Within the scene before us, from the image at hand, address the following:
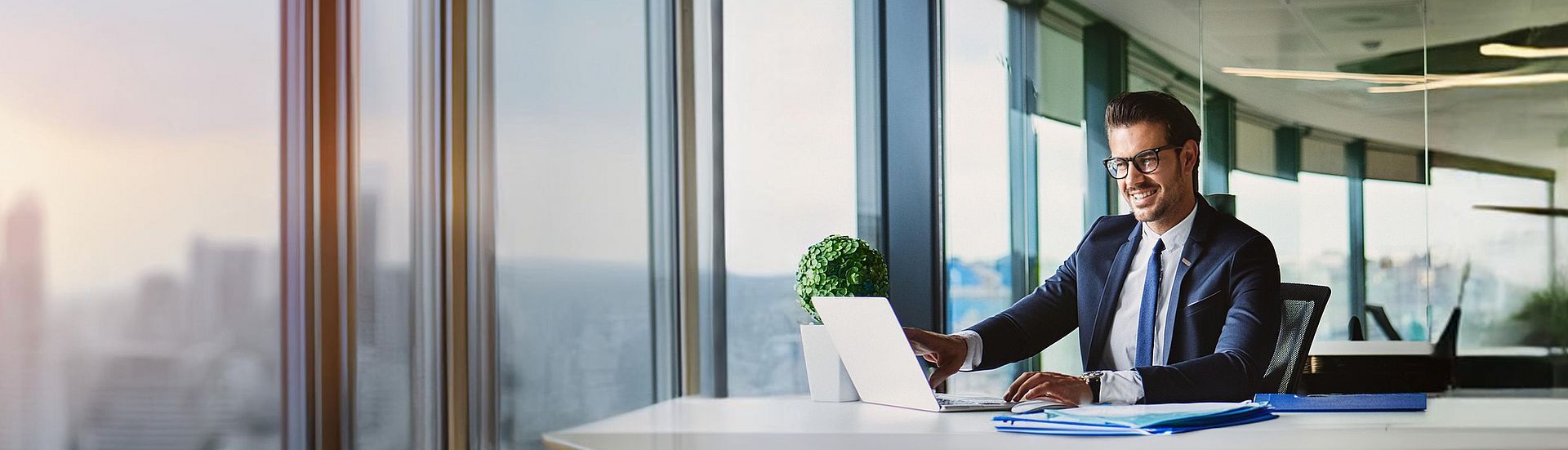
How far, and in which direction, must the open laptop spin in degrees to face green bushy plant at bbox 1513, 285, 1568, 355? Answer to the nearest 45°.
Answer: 0° — it already faces it

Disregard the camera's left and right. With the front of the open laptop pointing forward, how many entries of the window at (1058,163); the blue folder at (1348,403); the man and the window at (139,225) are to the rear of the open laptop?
1

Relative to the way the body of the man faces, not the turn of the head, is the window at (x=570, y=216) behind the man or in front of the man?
in front

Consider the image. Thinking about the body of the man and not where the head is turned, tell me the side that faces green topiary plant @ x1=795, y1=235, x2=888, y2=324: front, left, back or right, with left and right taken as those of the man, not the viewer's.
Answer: front

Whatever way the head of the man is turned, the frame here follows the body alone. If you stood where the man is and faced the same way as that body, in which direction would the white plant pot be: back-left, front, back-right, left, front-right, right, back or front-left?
front

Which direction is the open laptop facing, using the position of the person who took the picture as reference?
facing away from the viewer and to the right of the viewer

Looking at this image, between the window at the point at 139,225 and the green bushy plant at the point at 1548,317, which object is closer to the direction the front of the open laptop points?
the green bushy plant

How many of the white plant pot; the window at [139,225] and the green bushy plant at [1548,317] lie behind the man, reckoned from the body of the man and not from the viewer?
1

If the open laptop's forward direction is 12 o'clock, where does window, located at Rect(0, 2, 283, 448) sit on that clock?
The window is roughly at 6 o'clock from the open laptop.

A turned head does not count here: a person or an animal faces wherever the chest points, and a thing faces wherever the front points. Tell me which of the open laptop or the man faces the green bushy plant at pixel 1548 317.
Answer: the open laptop

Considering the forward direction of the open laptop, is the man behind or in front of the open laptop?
in front

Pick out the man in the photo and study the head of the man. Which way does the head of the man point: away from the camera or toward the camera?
toward the camera

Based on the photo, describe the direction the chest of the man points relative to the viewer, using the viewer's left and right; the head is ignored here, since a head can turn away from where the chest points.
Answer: facing the viewer and to the left of the viewer

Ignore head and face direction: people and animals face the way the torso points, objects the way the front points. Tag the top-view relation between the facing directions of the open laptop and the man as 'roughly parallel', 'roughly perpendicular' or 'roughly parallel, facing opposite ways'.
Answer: roughly parallel, facing opposite ways
